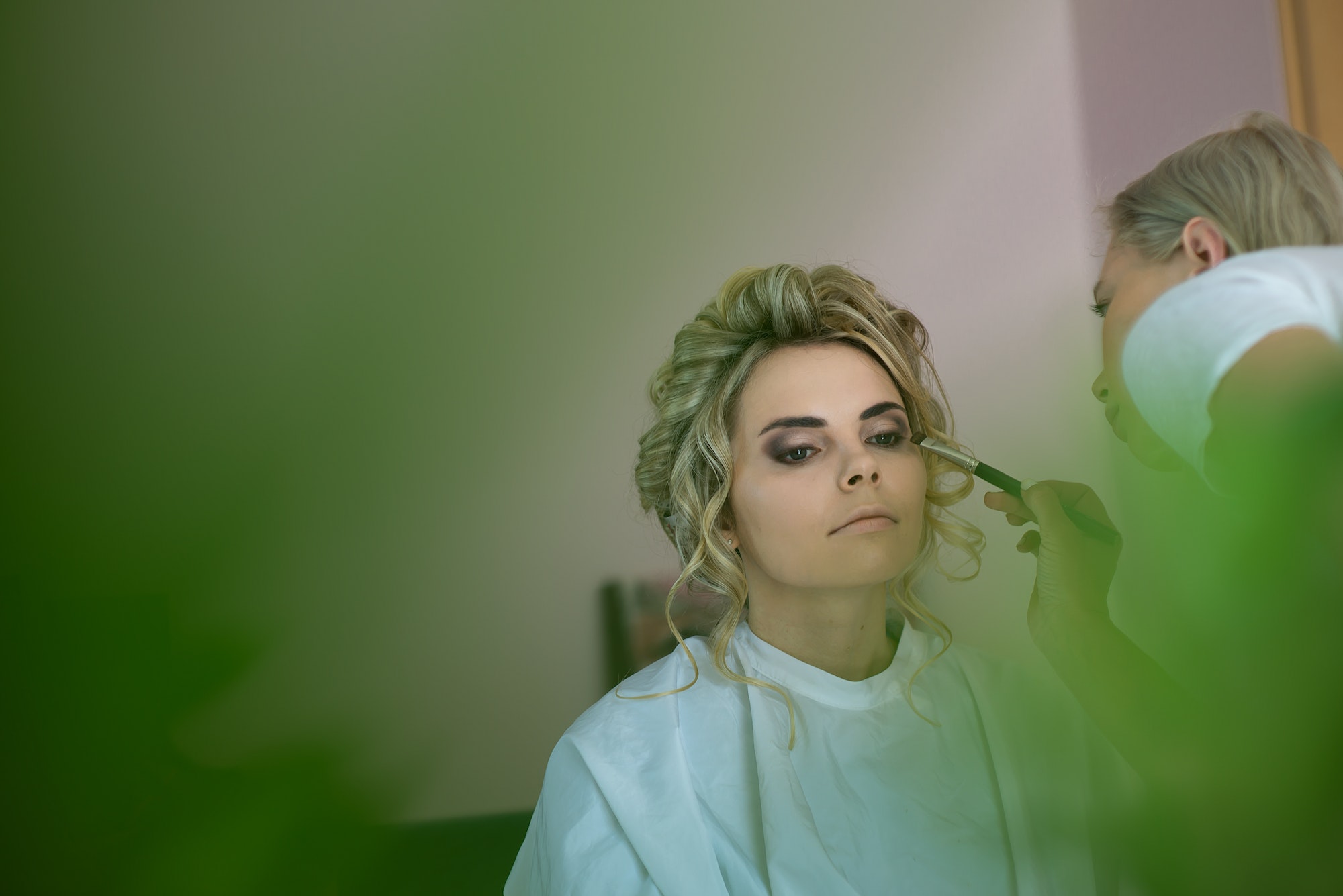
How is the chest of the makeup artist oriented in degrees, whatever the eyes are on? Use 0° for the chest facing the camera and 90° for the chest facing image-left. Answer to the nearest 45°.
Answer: approximately 90°
